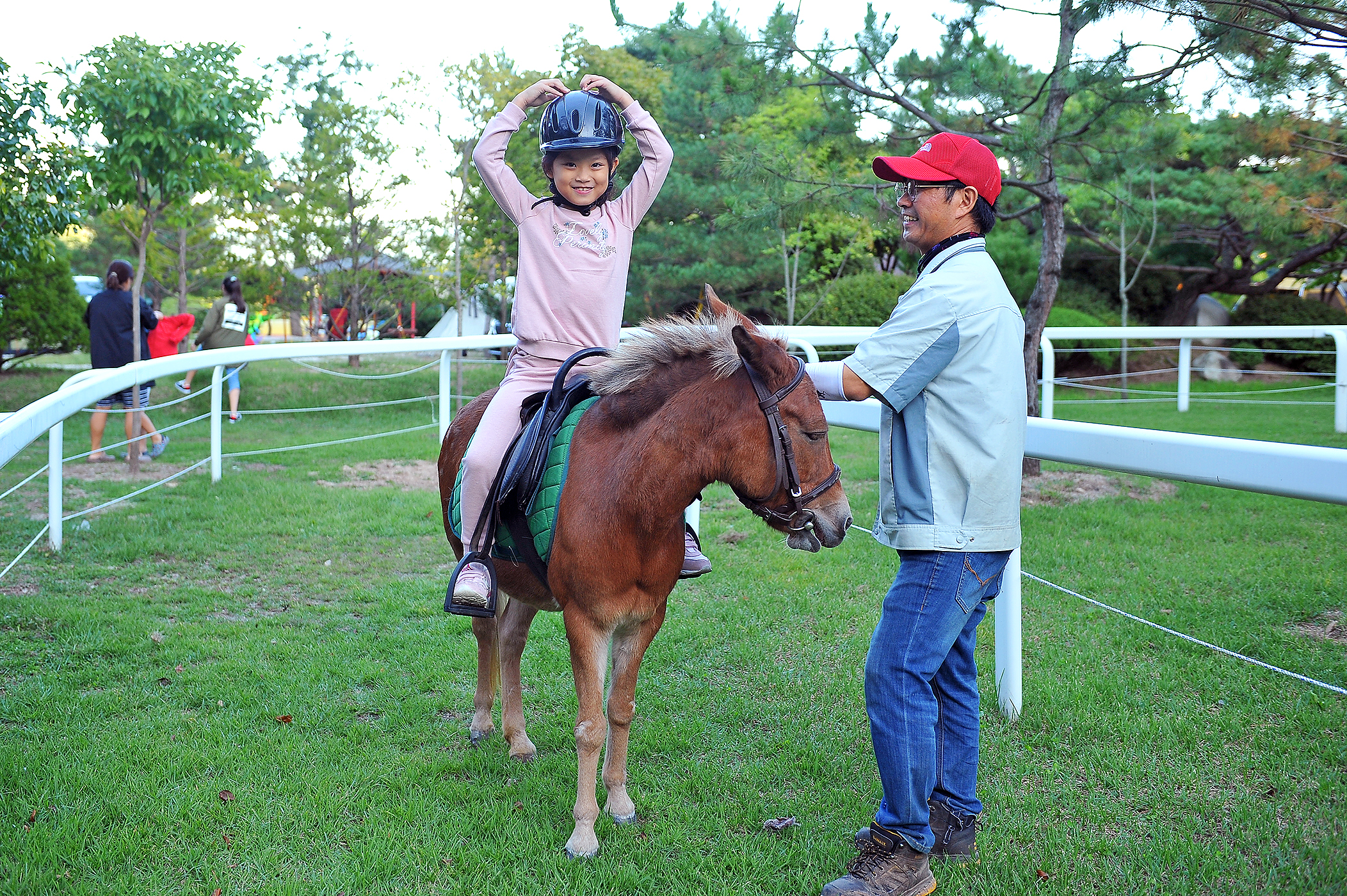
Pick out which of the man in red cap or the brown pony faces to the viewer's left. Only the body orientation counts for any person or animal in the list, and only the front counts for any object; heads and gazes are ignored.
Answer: the man in red cap

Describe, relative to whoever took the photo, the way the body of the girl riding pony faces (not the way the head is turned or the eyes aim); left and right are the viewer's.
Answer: facing the viewer

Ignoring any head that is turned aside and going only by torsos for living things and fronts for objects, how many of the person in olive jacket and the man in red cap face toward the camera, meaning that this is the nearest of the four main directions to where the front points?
0

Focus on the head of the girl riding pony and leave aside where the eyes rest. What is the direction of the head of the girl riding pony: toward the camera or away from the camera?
toward the camera

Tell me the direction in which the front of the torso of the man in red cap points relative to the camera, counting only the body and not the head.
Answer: to the viewer's left

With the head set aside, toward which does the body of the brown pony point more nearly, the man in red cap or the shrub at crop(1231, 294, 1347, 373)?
the man in red cap

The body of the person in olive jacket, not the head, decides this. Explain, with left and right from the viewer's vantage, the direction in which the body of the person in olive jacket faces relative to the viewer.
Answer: facing away from the viewer and to the left of the viewer

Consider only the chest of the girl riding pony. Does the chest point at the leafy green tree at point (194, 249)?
no

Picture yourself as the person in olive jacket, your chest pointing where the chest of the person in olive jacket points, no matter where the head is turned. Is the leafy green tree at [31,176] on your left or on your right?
on your left

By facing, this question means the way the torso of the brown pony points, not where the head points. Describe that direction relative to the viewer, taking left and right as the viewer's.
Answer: facing the viewer and to the right of the viewer

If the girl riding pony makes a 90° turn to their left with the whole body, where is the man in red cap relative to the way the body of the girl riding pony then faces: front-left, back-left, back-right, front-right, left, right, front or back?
front-right

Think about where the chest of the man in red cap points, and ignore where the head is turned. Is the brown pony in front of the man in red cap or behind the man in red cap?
in front

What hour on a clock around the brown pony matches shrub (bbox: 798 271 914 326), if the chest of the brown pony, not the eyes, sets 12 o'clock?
The shrub is roughly at 8 o'clock from the brown pony.

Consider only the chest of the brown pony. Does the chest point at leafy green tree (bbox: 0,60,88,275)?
no
